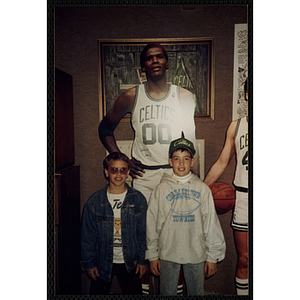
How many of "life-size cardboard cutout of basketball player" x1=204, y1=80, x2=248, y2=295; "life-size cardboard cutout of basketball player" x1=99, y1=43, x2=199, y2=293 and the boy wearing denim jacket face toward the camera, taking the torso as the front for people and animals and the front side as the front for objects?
3

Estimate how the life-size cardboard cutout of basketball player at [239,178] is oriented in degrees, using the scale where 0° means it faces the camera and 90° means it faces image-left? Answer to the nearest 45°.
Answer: approximately 0°

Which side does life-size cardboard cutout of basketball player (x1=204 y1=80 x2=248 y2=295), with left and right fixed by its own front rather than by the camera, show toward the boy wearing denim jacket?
right

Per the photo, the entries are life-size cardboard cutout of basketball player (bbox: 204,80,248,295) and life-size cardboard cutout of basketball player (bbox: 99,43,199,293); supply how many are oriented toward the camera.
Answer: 2

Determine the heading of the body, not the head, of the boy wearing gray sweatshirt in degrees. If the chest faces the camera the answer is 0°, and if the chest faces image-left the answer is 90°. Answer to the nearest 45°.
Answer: approximately 0°
